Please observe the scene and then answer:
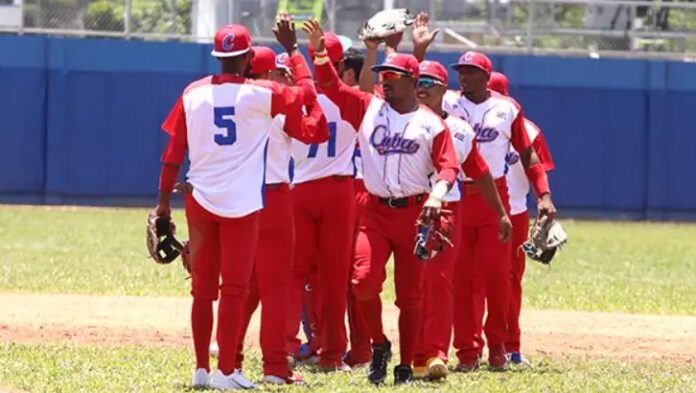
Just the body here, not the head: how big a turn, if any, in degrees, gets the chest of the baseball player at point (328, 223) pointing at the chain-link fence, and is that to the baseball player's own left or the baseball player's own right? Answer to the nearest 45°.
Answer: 0° — they already face it

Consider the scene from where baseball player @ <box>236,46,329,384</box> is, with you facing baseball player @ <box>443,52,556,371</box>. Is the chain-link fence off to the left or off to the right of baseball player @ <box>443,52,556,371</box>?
left

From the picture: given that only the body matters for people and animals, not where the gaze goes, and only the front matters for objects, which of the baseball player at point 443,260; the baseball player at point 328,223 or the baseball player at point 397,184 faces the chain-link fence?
the baseball player at point 328,223

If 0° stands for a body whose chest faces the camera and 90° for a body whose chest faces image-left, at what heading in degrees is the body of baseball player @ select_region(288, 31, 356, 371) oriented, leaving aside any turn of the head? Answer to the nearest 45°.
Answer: approximately 180°

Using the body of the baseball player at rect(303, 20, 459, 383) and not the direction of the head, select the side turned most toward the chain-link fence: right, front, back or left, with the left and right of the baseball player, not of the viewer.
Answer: back

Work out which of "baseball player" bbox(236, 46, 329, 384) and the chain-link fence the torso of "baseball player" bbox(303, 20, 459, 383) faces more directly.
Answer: the baseball player

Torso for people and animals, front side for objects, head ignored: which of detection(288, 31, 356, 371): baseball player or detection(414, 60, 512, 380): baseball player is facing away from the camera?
detection(288, 31, 356, 371): baseball player

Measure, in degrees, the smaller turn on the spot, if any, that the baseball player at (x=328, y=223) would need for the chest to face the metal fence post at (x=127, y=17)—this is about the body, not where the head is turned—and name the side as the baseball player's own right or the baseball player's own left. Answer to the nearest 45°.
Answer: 0° — they already face it

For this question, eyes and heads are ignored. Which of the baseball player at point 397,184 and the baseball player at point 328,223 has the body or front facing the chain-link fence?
the baseball player at point 328,223

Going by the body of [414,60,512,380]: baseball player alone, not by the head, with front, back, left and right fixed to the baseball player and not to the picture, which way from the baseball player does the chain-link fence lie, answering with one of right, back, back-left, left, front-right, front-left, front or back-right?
back-right

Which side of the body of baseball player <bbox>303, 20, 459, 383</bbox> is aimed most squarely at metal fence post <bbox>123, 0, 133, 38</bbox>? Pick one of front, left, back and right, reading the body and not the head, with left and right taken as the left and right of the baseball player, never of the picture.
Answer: back
